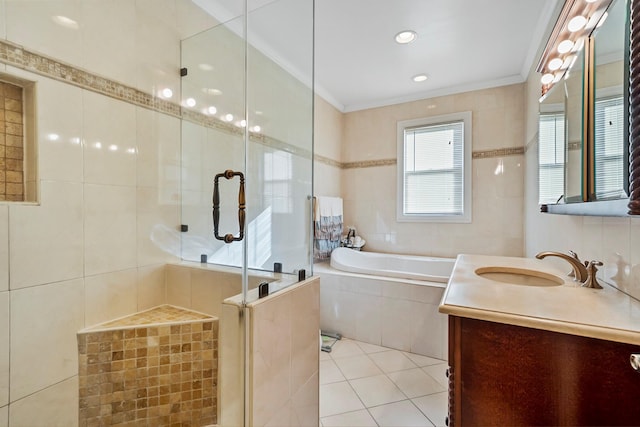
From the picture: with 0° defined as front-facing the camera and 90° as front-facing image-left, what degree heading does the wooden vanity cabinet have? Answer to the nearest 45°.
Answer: approximately 90°

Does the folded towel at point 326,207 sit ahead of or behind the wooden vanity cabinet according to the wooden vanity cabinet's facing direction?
ahead

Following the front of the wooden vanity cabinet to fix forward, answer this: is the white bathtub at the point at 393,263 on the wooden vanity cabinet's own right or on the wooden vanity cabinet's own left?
on the wooden vanity cabinet's own right

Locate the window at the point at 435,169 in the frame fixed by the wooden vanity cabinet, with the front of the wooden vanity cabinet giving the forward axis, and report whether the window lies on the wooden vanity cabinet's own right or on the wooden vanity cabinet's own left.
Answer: on the wooden vanity cabinet's own right

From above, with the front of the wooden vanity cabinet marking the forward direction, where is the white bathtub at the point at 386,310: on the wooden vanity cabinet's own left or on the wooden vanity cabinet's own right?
on the wooden vanity cabinet's own right

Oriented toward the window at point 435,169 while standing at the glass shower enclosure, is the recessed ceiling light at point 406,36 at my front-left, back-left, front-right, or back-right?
front-right

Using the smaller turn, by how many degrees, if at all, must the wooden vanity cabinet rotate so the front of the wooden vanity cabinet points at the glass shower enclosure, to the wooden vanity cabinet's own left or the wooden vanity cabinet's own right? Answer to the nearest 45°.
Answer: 0° — it already faces it
